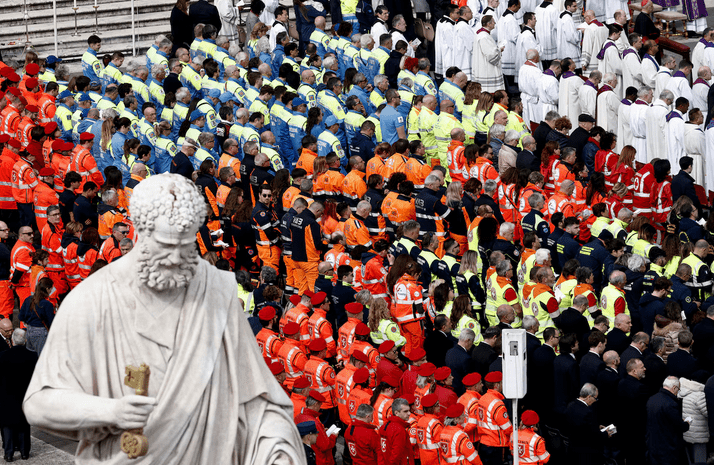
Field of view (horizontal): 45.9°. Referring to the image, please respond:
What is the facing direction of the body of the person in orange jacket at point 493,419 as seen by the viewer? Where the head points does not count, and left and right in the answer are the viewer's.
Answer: facing away from the viewer and to the right of the viewer

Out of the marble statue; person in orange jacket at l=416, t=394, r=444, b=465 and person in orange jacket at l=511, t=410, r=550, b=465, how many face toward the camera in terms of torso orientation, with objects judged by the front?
1

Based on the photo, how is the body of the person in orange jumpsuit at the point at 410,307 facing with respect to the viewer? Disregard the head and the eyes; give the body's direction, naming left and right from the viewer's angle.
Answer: facing away from the viewer and to the right of the viewer

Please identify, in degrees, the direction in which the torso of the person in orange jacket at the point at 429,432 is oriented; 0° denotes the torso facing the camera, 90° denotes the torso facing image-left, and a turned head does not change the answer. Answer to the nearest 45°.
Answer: approximately 225°

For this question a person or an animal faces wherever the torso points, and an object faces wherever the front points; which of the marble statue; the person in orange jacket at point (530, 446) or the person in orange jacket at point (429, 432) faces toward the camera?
the marble statue

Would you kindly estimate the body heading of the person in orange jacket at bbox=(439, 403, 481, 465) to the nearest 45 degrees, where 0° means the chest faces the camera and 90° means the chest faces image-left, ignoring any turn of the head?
approximately 225°
